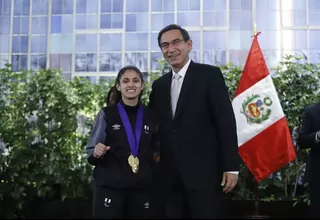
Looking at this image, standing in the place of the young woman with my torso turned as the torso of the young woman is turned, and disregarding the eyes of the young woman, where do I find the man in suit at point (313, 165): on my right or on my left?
on my left

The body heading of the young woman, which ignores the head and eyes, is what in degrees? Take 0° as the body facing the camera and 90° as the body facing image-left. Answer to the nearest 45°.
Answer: approximately 0°

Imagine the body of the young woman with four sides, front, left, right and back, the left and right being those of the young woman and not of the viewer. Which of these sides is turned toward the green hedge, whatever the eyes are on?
back

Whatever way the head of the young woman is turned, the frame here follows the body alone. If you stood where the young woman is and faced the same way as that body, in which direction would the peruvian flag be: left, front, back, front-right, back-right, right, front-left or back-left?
back-left

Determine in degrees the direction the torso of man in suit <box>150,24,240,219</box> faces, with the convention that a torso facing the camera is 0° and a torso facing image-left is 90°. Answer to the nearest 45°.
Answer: approximately 45°
